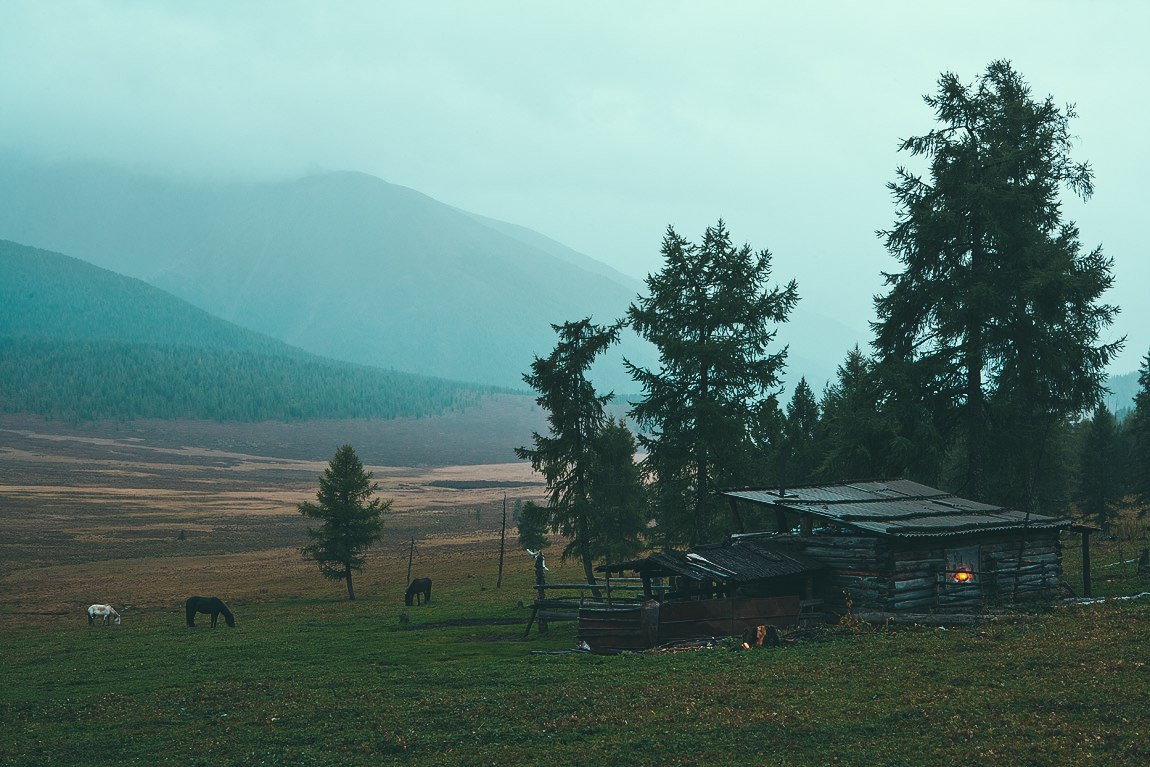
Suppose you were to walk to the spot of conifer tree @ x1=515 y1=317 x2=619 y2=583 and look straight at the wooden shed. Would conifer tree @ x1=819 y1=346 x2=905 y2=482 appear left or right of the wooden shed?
left

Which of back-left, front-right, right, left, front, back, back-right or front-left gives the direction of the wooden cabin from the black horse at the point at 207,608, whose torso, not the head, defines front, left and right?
front-right

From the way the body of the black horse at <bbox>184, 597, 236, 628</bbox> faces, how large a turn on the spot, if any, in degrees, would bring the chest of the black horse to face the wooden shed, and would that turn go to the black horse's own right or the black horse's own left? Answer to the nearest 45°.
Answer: approximately 45° to the black horse's own right

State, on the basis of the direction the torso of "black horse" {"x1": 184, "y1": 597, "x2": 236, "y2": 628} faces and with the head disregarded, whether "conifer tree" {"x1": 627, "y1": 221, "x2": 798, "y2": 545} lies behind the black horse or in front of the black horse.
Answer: in front

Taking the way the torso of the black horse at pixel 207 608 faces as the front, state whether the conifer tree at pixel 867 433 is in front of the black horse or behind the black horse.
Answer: in front

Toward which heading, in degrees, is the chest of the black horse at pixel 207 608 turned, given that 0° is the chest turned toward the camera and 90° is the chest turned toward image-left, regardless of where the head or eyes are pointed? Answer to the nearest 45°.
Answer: approximately 270°
